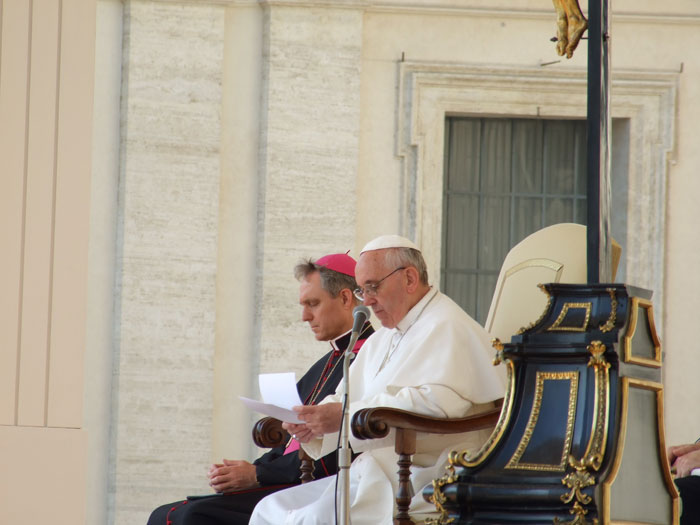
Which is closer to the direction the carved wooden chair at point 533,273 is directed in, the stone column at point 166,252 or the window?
the stone column

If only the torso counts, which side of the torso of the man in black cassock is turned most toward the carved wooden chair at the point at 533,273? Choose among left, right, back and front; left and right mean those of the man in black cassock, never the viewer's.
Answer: left

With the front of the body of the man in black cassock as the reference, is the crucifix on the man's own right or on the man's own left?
on the man's own left

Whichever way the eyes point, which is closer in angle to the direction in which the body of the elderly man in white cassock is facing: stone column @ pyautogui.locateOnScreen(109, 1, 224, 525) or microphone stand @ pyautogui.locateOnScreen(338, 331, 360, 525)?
the microphone stand

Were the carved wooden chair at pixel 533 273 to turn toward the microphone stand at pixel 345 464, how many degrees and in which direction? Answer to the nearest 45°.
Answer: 0° — it already faces it

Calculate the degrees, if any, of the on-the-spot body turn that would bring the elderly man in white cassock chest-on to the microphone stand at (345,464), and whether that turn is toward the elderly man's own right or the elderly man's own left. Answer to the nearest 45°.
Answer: approximately 45° to the elderly man's own left

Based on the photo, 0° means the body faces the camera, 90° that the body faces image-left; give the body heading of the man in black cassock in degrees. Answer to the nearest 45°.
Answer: approximately 45°

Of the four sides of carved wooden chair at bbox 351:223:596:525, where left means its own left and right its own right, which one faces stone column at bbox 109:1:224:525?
right

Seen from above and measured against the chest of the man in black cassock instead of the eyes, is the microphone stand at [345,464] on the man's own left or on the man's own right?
on the man's own left

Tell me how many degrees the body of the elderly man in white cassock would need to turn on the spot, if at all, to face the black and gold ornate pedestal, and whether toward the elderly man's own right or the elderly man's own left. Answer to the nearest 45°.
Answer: approximately 90° to the elderly man's own left
